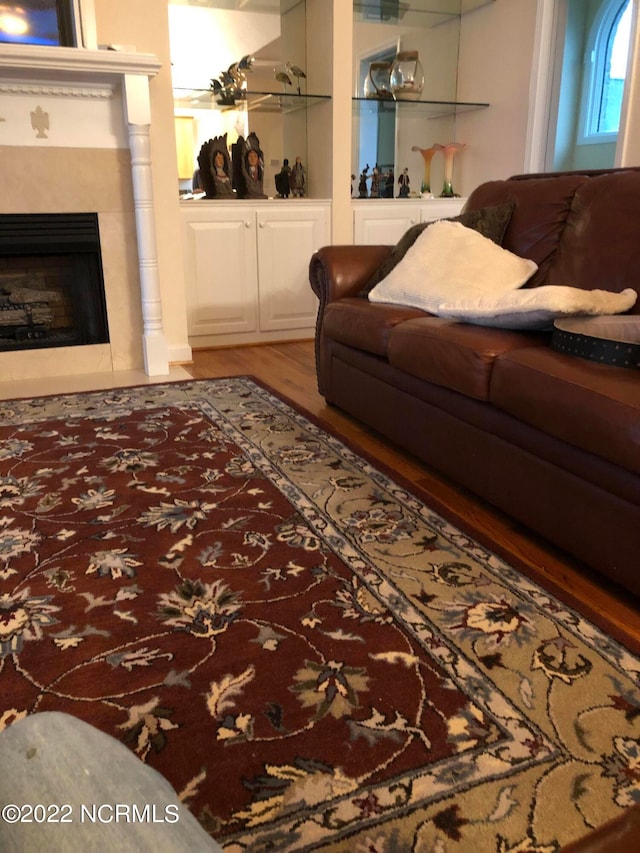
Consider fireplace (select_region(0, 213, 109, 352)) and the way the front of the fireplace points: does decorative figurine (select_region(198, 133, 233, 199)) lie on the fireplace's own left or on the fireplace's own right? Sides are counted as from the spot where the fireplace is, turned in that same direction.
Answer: on the fireplace's own left

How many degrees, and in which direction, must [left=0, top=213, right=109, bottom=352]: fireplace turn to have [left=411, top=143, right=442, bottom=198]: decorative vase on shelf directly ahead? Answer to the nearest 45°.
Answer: approximately 90° to its left

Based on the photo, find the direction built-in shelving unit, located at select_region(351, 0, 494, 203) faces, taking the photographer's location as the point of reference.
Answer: facing the viewer

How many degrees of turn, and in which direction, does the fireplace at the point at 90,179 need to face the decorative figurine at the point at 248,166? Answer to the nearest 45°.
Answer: approximately 135° to its left

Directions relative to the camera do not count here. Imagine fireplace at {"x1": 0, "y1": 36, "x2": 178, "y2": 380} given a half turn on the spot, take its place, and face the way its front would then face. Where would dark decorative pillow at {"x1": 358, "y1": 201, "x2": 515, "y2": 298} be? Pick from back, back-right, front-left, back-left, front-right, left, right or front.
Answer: back-right

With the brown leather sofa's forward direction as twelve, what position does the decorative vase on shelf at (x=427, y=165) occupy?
The decorative vase on shelf is roughly at 4 o'clock from the brown leather sofa.

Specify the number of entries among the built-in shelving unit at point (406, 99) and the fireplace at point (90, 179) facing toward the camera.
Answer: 2

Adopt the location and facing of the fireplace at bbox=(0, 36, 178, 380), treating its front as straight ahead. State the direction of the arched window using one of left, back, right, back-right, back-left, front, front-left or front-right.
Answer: left

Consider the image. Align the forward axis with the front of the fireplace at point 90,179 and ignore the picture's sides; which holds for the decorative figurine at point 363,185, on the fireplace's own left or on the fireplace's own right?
on the fireplace's own left

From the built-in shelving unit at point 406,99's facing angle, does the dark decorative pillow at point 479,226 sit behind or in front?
in front
